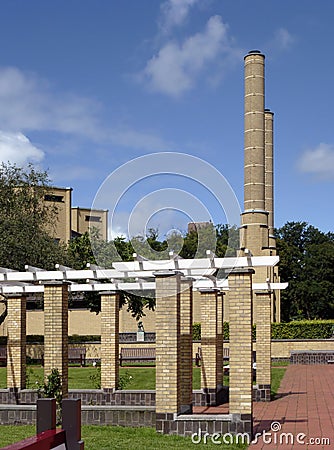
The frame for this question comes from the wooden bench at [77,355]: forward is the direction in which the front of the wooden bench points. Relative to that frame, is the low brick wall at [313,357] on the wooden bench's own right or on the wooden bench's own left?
on the wooden bench's own left

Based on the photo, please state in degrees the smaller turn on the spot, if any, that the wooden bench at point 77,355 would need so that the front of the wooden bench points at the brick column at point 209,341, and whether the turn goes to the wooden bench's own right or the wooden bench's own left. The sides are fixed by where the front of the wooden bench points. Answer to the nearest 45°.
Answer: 0° — it already faces it

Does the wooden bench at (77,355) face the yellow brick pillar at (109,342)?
yes

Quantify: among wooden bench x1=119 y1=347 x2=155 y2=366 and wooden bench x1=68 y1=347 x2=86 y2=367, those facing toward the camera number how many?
2

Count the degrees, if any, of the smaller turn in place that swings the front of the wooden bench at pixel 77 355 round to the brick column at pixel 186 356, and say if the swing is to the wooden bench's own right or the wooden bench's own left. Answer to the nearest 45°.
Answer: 0° — it already faces it

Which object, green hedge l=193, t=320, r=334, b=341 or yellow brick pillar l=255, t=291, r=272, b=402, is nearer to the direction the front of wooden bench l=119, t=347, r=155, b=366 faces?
the yellow brick pillar

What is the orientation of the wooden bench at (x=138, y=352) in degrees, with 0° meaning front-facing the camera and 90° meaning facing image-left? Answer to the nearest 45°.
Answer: approximately 0°
